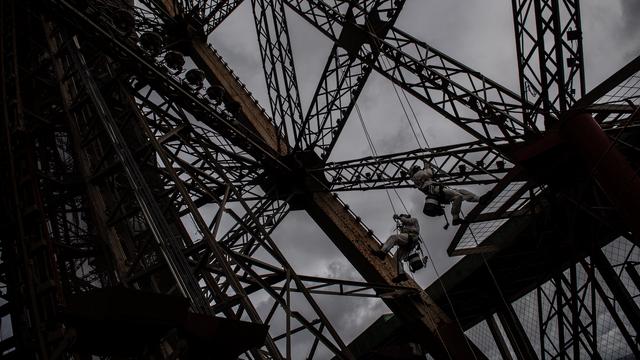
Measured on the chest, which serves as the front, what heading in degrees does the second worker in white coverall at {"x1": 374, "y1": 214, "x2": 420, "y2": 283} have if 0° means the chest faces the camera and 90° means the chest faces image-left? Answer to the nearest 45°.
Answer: approximately 90°
